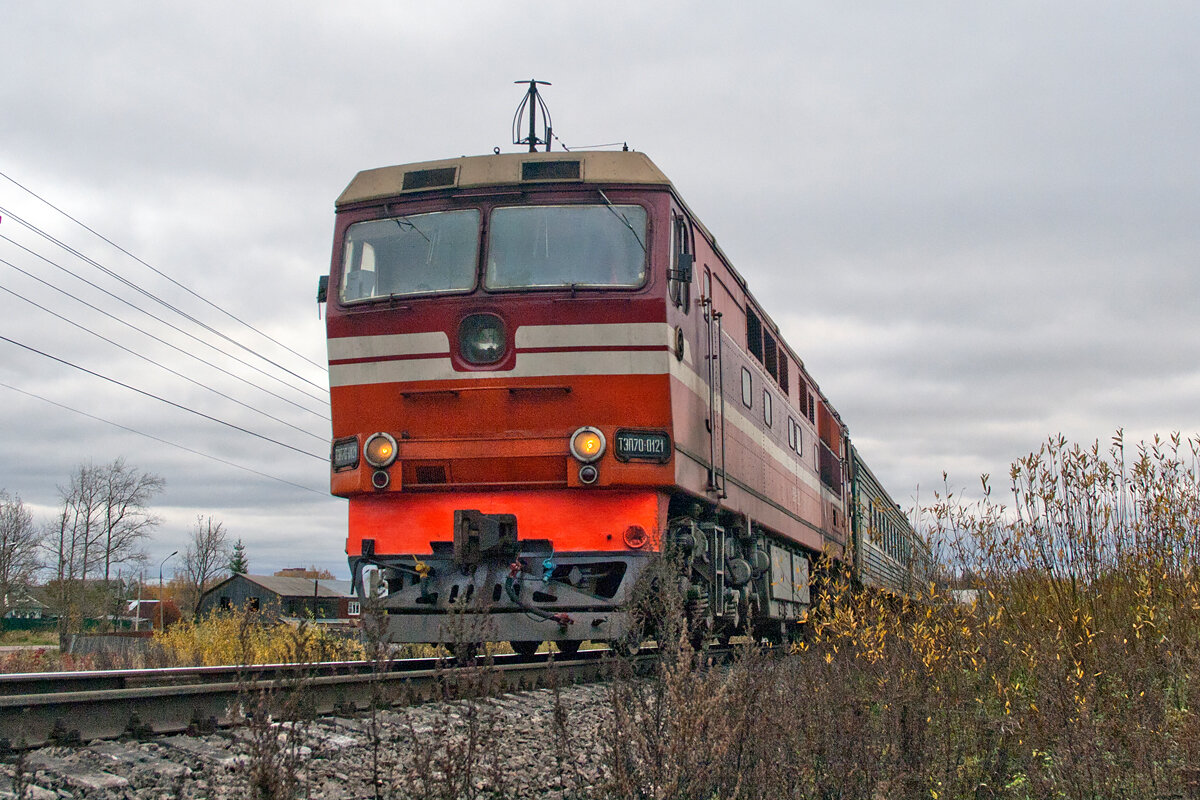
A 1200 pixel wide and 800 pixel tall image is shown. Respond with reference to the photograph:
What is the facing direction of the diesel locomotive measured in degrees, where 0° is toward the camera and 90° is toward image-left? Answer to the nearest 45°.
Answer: approximately 45°

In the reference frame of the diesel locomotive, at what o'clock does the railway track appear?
The railway track is roughly at 11 o'clock from the diesel locomotive.
